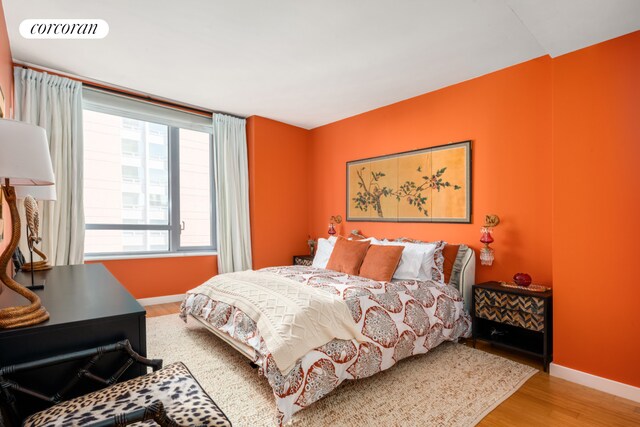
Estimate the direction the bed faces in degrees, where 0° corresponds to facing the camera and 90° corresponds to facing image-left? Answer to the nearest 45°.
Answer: approximately 45°

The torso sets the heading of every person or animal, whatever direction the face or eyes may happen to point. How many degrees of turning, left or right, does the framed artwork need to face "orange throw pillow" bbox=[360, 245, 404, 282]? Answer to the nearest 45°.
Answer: approximately 45° to its left

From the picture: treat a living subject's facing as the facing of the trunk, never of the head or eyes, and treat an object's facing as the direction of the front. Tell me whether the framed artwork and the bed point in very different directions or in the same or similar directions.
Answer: same or similar directions

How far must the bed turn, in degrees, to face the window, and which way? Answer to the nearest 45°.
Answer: approximately 90° to its right

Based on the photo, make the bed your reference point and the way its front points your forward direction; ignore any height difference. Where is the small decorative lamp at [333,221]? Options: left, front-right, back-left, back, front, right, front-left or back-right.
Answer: back-right

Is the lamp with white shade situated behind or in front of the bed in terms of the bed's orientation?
in front

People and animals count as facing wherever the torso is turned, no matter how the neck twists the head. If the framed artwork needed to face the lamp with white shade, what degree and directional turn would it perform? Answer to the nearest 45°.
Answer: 0° — it already faces it

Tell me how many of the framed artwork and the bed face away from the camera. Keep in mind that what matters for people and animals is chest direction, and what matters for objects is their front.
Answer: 0

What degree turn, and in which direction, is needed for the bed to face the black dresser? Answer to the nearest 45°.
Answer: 0° — it already faces it

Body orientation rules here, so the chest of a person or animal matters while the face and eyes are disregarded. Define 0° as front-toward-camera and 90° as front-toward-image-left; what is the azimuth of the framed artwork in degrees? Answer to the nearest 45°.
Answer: approximately 45°

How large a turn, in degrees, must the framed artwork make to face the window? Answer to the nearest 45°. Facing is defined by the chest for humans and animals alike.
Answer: approximately 45° to its right

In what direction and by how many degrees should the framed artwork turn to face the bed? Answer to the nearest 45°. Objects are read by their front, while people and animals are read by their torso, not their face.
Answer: approximately 45° to its left

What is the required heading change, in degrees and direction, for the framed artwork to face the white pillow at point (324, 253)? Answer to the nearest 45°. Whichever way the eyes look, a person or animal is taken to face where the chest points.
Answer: approximately 45° to its right
